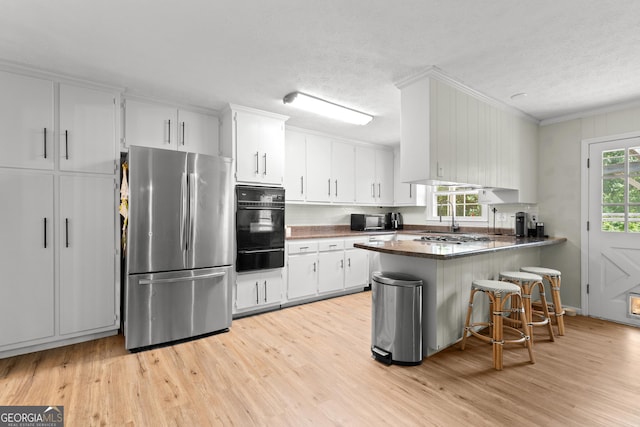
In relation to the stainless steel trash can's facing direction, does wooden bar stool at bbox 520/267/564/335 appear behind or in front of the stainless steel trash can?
behind

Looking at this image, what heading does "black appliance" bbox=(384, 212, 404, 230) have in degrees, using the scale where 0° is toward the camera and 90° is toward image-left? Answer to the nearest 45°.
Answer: approximately 0°

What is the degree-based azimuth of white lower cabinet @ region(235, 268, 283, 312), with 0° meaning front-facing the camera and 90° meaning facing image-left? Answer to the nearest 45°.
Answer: approximately 315°

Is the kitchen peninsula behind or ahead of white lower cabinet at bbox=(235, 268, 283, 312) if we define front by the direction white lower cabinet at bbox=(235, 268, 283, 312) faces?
ahead

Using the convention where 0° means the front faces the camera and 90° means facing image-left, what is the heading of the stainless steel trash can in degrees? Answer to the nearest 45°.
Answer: approximately 45°

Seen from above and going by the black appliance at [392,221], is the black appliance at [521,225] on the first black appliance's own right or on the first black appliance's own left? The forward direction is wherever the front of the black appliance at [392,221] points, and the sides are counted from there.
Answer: on the first black appliance's own left

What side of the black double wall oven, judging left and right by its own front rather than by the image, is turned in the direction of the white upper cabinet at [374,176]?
left

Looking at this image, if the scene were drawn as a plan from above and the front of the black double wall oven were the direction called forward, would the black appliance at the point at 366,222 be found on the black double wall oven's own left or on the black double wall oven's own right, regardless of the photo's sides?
on the black double wall oven's own left

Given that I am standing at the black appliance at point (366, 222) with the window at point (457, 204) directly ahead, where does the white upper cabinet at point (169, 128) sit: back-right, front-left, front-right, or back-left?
back-right

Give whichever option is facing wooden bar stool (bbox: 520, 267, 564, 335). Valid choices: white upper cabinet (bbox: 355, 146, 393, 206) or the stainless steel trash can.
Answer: the white upper cabinet

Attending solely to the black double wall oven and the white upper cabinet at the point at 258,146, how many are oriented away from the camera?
0

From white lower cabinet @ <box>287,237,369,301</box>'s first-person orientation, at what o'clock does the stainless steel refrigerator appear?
The stainless steel refrigerator is roughly at 3 o'clock from the white lower cabinet.
